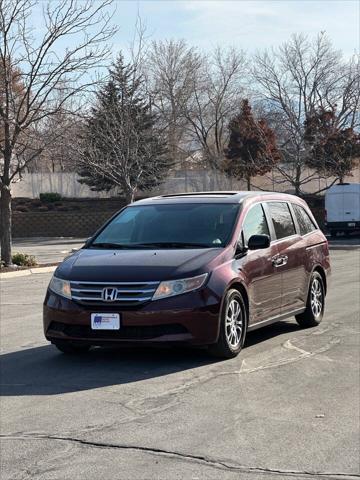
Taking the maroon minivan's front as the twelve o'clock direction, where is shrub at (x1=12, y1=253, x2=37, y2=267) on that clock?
The shrub is roughly at 4 o'clock from the maroon minivan.

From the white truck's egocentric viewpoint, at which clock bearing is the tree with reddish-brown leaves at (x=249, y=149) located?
The tree with reddish-brown leaves is roughly at 11 o'clock from the white truck.

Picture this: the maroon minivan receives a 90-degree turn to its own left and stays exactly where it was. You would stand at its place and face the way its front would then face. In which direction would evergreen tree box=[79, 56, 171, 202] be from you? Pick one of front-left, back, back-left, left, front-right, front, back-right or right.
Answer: back-left

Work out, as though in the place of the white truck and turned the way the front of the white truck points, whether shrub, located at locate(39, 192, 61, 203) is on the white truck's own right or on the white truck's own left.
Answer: on the white truck's own left

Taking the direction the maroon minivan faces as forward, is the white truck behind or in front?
behind

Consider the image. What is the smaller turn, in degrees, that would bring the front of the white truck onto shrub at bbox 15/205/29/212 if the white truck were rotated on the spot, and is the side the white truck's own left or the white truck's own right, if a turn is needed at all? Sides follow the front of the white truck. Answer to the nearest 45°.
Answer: approximately 90° to the white truck's own left

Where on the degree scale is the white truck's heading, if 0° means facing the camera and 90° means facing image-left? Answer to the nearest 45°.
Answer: approximately 180°

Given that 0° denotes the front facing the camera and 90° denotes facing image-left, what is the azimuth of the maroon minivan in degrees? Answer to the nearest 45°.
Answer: approximately 45°

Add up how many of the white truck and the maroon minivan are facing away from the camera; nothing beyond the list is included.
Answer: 1

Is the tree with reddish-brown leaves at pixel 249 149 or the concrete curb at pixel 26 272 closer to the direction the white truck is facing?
the tree with reddish-brown leaves

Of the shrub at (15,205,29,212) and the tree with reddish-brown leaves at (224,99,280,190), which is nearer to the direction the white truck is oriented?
the tree with reddish-brown leaves

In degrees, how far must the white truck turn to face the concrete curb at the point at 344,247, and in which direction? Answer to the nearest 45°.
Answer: approximately 180°

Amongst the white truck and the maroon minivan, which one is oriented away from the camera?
the white truck

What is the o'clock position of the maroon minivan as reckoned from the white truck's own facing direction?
The maroon minivan is roughly at 6 o'clock from the white truck.
